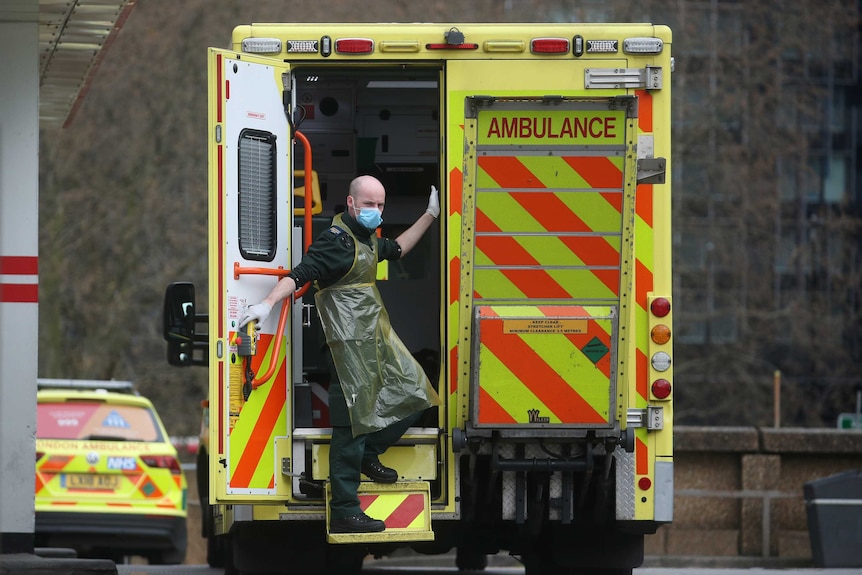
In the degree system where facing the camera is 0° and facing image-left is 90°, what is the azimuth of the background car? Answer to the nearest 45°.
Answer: approximately 180°

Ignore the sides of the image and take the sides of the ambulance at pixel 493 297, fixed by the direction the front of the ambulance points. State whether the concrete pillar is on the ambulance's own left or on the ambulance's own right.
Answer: on the ambulance's own left

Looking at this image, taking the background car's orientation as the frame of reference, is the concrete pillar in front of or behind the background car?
behind

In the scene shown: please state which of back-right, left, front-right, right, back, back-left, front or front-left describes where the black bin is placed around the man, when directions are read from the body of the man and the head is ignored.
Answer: left

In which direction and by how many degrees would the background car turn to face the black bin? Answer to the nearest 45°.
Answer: approximately 90° to its right

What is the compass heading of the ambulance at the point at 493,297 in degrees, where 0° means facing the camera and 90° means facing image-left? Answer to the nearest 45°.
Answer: approximately 180°

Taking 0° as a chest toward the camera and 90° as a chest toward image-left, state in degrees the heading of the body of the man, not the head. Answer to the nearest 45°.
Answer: approximately 315°

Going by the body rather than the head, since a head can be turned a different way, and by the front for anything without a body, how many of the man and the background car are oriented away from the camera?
1
